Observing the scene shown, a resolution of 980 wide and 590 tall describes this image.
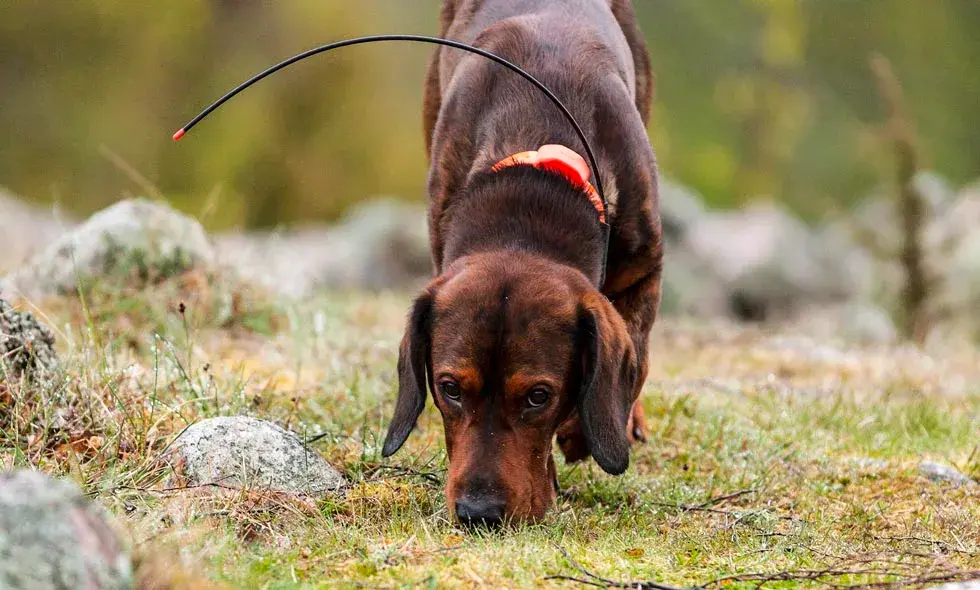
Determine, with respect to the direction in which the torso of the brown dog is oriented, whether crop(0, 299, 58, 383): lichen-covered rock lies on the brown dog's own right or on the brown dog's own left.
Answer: on the brown dog's own right

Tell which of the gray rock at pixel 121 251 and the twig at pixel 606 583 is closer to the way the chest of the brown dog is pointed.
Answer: the twig

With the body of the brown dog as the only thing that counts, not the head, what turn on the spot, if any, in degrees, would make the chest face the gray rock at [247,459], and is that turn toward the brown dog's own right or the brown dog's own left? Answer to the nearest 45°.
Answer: approximately 45° to the brown dog's own right

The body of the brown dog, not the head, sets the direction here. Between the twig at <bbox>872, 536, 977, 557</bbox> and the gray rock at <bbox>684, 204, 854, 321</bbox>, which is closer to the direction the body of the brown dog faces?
the twig

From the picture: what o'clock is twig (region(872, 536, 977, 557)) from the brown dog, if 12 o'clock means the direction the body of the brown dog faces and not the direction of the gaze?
The twig is roughly at 10 o'clock from the brown dog.

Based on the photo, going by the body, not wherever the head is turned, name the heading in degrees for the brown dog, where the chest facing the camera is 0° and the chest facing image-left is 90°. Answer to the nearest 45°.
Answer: approximately 0°

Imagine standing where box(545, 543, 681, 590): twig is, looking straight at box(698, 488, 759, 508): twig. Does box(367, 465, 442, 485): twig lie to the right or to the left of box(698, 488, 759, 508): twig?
left

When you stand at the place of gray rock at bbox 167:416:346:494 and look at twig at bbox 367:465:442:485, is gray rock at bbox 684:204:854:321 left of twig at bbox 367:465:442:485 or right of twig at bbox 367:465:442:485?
left

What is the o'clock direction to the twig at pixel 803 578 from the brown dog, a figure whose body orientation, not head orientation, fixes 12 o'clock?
The twig is roughly at 11 o'clock from the brown dog.
